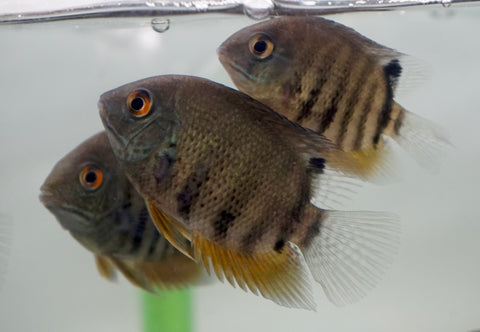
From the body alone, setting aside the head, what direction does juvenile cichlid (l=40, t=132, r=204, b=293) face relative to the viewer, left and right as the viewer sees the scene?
facing to the left of the viewer

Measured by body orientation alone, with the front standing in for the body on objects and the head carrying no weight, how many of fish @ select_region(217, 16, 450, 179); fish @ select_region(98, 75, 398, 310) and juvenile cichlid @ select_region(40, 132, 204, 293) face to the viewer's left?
3

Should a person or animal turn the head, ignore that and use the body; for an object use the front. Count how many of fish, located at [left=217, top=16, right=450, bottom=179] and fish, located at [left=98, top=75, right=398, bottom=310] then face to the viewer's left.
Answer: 2

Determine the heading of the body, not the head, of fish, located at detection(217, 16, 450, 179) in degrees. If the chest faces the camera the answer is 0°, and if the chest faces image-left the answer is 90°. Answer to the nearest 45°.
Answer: approximately 90°

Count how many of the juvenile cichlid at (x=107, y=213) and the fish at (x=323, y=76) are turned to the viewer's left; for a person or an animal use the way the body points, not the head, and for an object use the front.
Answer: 2

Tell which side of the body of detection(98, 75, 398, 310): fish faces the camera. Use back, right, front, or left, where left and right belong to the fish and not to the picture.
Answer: left

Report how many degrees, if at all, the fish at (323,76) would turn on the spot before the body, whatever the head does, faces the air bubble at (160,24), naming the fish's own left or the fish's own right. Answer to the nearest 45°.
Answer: approximately 45° to the fish's own right
